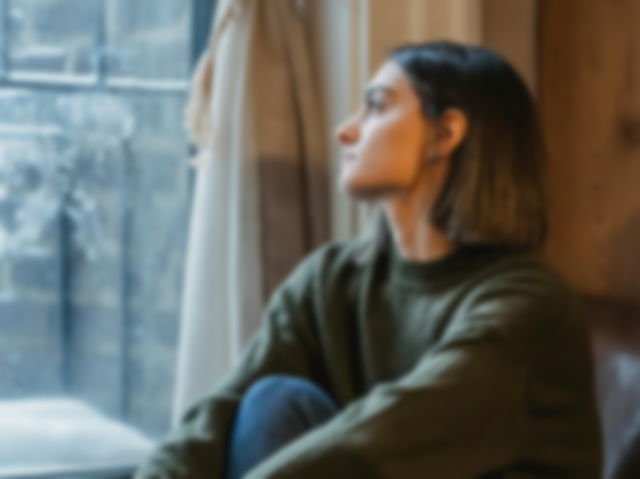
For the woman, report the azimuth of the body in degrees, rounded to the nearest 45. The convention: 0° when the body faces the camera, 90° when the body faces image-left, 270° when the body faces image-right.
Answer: approximately 45°

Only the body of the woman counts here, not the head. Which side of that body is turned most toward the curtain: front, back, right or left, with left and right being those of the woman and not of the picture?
right

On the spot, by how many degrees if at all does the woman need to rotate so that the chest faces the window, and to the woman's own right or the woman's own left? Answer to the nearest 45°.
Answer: approximately 90° to the woman's own right

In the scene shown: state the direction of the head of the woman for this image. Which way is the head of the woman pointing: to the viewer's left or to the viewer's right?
to the viewer's left
